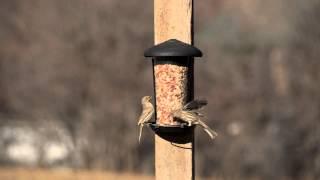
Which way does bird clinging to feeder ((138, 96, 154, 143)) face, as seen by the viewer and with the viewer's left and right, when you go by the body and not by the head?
facing to the right of the viewer

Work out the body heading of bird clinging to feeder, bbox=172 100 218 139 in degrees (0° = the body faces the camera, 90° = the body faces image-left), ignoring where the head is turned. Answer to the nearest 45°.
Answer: approximately 90°

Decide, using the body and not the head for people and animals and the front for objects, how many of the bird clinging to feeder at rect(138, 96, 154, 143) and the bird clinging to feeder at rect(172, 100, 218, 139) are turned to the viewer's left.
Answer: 1

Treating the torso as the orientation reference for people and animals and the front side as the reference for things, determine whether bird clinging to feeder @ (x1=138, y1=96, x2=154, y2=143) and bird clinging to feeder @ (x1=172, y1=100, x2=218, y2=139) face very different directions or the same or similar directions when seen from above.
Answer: very different directions
